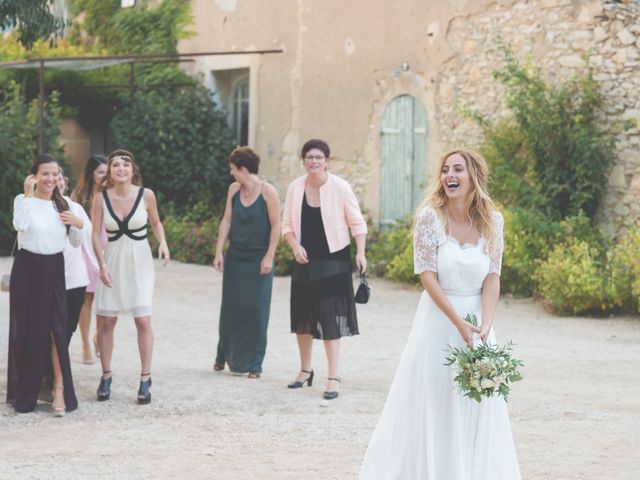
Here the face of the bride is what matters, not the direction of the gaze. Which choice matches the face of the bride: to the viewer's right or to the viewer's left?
to the viewer's left

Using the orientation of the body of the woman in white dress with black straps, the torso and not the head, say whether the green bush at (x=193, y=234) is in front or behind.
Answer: behind

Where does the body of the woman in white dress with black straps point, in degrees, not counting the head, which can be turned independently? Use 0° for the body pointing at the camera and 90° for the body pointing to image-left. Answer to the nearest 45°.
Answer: approximately 0°

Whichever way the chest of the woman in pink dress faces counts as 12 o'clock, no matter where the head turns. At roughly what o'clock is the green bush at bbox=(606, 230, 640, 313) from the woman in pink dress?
The green bush is roughly at 10 o'clock from the woman in pink dress.

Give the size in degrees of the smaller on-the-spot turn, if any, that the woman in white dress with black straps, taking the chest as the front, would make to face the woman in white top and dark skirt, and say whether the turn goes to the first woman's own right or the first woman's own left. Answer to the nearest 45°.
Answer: approximately 45° to the first woman's own right

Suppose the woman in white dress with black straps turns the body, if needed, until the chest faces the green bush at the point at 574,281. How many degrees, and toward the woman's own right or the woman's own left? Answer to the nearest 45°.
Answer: approximately 135° to the woman's own left

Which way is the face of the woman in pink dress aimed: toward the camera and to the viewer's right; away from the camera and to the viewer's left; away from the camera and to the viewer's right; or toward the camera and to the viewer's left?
toward the camera and to the viewer's right

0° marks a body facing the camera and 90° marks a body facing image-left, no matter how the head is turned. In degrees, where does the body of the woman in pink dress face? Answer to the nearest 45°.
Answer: approximately 315°

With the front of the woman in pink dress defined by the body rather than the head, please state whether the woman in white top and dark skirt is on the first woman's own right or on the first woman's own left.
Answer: on the first woman's own right

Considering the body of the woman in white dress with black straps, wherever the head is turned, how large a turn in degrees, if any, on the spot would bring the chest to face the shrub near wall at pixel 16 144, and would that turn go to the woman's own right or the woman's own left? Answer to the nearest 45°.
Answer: approximately 180°

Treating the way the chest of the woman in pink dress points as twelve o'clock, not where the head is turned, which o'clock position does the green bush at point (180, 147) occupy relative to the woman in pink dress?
The green bush is roughly at 8 o'clock from the woman in pink dress.
